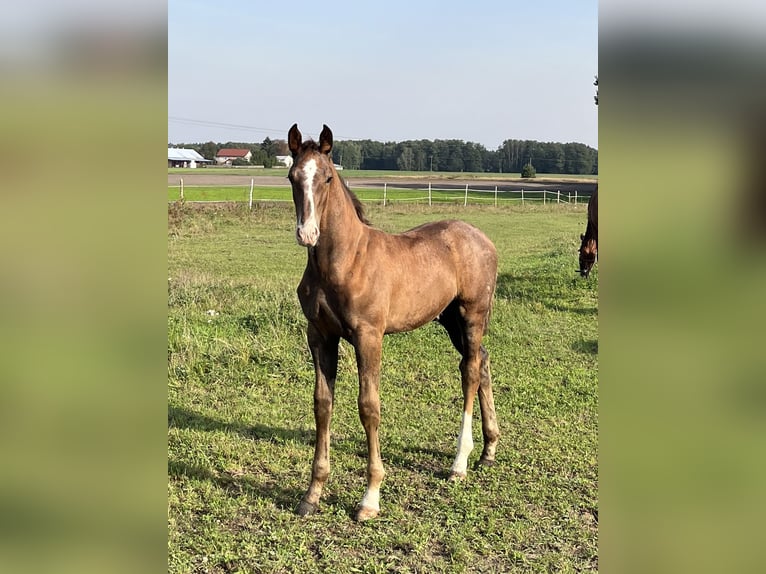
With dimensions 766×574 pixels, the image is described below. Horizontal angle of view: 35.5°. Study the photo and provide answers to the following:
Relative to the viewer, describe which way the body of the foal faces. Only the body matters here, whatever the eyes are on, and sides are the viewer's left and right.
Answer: facing the viewer and to the left of the viewer

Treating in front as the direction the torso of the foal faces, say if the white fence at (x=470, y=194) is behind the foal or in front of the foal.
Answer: behind
